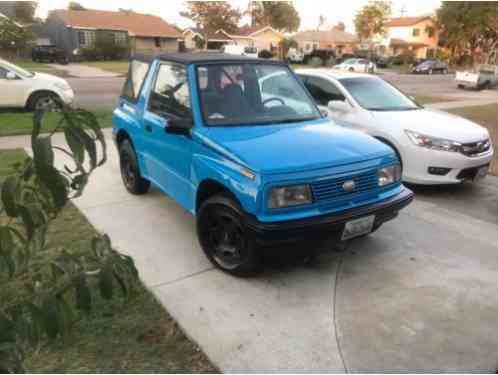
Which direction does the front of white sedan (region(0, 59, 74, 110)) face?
to the viewer's right

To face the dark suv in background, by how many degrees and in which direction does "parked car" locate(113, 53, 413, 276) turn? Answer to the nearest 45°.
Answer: approximately 180°

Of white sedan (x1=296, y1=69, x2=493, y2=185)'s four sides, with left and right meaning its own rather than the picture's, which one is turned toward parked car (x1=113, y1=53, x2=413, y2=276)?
right

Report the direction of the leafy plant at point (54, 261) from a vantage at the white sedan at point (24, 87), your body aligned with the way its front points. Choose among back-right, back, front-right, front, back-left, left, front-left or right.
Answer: right

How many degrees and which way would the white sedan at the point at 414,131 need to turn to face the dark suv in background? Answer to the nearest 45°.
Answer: approximately 180°

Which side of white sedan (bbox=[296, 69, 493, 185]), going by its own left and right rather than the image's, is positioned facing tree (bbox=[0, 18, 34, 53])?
back

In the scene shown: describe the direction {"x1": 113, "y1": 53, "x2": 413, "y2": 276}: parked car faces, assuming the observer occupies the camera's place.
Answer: facing the viewer and to the right of the viewer

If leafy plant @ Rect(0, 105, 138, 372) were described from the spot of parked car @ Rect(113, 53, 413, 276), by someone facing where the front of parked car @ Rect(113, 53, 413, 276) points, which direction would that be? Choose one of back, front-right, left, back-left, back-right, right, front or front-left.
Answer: front-right

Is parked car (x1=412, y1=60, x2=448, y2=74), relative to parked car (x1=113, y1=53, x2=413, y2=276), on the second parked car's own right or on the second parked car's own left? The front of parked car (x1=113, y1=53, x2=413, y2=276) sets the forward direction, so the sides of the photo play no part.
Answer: on the second parked car's own left

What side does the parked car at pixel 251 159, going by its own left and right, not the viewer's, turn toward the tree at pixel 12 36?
back
